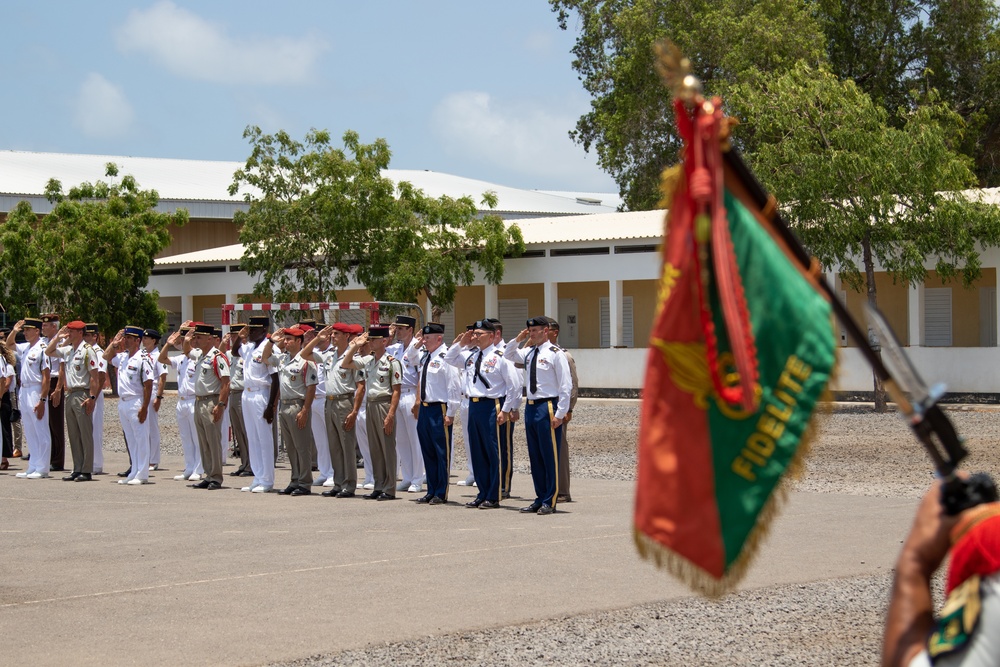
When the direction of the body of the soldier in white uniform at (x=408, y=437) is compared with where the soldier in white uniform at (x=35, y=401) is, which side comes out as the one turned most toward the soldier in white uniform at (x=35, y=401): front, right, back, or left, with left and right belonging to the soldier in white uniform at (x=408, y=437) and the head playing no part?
right

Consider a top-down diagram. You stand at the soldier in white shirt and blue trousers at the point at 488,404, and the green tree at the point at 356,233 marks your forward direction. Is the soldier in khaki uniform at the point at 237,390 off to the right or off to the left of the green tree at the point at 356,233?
left

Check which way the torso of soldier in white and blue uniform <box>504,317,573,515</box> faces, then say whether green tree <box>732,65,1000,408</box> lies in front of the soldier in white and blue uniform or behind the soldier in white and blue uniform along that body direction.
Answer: behind

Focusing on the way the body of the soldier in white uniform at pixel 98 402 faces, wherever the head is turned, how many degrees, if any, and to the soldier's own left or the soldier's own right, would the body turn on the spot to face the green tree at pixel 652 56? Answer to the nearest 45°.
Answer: approximately 180°

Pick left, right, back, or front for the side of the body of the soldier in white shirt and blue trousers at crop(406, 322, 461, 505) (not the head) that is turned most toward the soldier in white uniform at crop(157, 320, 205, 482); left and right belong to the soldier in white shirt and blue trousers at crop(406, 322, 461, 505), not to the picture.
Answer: right

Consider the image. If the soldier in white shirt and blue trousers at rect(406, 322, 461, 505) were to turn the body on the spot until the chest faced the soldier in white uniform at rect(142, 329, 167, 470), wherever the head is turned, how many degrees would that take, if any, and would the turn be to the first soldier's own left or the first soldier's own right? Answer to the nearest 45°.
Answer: approximately 90° to the first soldier's own right

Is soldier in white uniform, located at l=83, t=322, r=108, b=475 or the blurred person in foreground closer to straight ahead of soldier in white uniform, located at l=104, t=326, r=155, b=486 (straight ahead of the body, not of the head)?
the blurred person in foreground

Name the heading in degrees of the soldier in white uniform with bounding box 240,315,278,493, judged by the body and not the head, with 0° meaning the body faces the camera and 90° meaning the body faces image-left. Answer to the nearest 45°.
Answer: approximately 45°

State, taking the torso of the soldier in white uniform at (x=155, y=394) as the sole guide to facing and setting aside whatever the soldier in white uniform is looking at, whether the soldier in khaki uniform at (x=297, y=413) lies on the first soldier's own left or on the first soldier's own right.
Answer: on the first soldier's own left

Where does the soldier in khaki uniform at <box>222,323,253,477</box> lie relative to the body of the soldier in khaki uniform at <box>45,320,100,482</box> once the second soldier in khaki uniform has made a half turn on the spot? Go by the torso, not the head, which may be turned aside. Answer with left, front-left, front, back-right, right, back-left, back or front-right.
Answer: front-right
